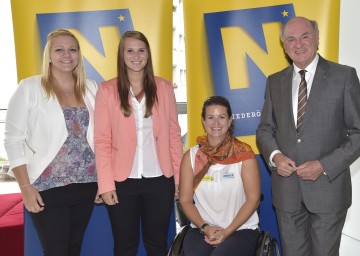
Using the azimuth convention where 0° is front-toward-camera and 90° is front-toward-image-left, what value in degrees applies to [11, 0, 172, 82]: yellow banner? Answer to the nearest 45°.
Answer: approximately 0°

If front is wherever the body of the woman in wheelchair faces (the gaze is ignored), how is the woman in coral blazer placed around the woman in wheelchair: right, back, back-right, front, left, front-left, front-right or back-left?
right

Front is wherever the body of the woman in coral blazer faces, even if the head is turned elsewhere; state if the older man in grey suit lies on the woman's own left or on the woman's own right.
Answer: on the woman's own left

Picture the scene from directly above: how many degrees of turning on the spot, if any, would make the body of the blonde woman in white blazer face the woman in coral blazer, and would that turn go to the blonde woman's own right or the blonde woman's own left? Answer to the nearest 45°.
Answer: approximately 45° to the blonde woman's own left

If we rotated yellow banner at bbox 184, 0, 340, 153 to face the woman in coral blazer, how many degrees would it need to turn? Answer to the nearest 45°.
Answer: approximately 45° to its right
